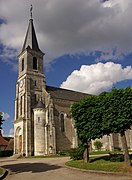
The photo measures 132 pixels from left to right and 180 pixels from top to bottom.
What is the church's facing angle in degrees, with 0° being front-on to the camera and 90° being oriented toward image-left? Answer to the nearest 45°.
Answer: approximately 45°

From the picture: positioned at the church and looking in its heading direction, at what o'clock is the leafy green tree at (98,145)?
The leafy green tree is roughly at 7 o'clock from the church.

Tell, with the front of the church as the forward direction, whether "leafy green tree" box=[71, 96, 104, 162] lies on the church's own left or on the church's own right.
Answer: on the church's own left

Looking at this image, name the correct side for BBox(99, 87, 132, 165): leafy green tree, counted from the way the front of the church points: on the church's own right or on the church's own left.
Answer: on the church's own left
